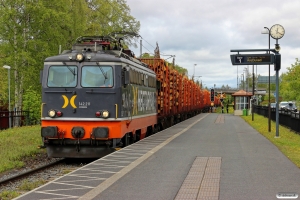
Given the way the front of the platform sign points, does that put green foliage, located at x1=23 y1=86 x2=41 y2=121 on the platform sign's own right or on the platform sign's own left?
on the platform sign's own right

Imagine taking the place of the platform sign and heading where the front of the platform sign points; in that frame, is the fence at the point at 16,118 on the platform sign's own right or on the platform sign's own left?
on the platform sign's own right

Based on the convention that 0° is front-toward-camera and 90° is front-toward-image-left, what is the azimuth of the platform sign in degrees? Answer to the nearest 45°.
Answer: approximately 0°

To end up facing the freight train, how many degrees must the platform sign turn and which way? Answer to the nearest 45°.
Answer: approximately 45° to its right
